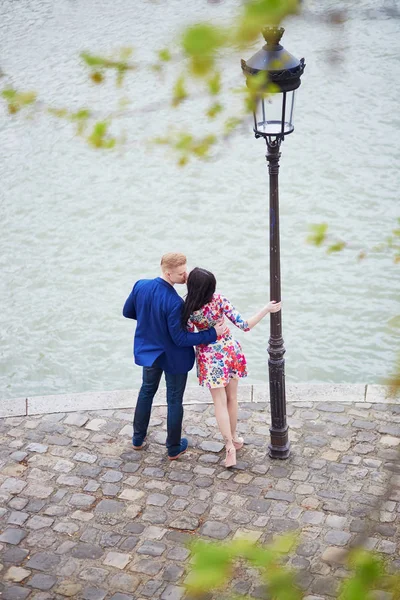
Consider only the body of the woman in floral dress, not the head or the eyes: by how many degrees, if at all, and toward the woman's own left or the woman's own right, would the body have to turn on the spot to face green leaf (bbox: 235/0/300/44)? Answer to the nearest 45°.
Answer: approximately 180°

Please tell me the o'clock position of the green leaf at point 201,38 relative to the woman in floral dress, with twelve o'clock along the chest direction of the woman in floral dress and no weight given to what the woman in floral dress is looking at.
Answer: The green leaf is roughly at 6 o'clock from the woman in floral dress.

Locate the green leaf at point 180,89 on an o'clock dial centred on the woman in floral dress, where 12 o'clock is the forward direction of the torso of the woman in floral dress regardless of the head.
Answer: The green leaf is roughly at 6 o'clock from the woman in floral dress.

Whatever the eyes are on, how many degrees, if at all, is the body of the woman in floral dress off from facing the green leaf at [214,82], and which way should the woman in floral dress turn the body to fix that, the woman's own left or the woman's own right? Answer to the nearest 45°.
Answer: approximately 180°

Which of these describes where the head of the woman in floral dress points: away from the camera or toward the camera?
away from the camera

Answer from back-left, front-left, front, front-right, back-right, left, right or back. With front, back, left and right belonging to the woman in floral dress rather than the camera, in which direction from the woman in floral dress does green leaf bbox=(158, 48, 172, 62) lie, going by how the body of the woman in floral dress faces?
back

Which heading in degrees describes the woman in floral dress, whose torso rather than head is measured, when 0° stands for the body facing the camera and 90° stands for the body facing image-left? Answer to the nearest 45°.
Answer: approximately 180°
